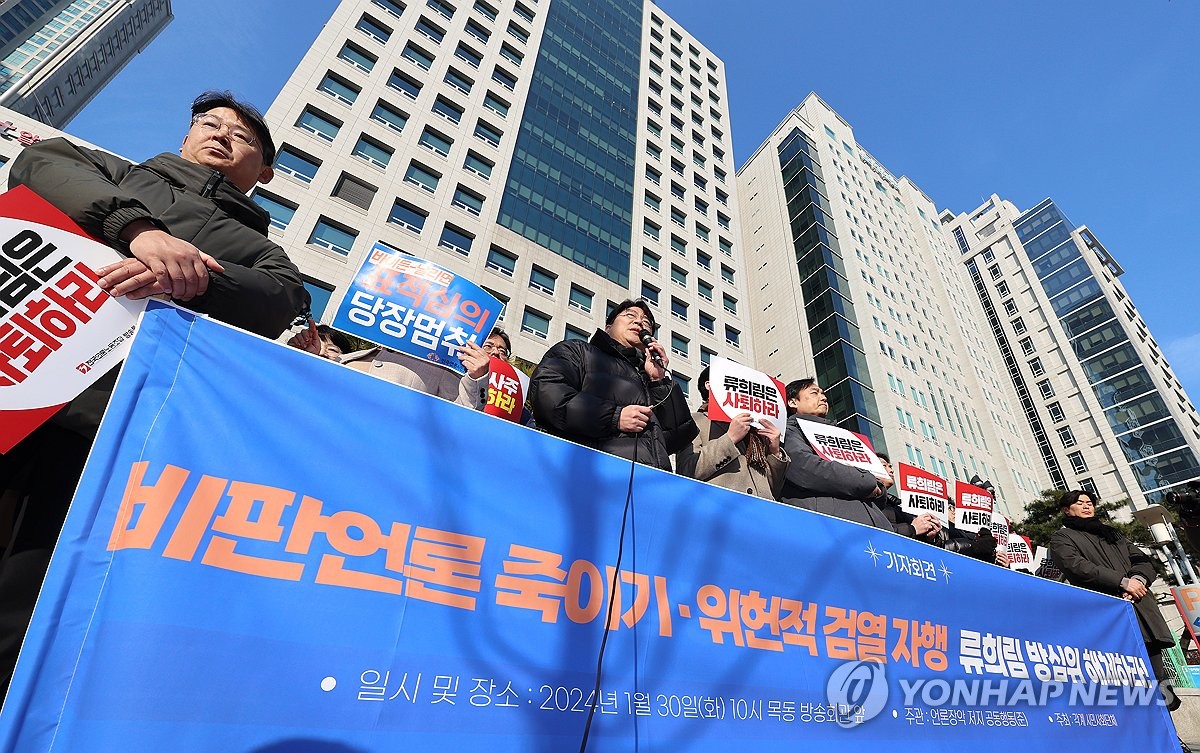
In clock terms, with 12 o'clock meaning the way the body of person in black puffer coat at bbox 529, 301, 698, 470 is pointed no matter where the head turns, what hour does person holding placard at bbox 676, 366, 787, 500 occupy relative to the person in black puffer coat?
The person holding placard is roughly at 10 o'clock from the person in black puffer coat.

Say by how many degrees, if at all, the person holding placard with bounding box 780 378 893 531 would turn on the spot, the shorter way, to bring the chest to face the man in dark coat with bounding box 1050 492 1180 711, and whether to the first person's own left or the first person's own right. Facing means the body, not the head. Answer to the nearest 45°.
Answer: approximately 90° to the first person's own left

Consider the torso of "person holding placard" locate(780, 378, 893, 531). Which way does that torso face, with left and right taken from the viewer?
facing the viewer and to the right of the viewer

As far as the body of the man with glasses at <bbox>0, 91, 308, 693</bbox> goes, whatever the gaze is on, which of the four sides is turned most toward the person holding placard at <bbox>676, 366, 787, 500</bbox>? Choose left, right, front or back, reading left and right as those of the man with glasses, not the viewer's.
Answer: left

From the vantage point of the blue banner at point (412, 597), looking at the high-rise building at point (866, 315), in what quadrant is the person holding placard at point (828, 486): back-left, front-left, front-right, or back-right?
front-right

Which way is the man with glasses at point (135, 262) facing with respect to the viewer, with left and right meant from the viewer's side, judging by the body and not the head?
facing the viewer

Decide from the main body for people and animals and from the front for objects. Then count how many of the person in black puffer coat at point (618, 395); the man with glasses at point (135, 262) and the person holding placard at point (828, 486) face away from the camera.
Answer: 0

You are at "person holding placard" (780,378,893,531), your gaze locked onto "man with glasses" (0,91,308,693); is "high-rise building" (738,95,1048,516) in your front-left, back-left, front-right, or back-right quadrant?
back-right

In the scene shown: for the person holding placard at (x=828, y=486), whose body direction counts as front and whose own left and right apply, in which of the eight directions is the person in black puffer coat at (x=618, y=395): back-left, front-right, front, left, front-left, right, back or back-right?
right

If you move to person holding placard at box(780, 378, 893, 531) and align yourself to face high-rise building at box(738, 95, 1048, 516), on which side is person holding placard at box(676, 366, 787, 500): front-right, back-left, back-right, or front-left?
back-left

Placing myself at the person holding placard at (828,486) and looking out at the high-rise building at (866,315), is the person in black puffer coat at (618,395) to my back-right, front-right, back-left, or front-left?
back-left
